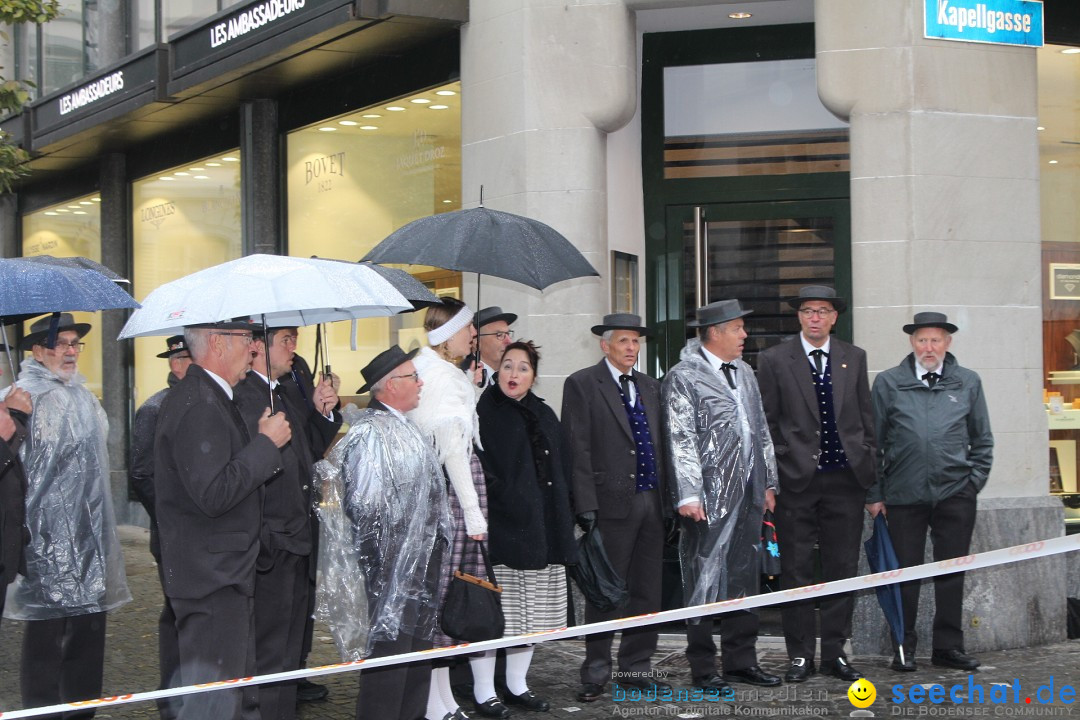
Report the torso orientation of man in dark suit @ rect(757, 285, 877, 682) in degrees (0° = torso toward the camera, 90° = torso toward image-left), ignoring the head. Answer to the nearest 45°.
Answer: approximately 0°

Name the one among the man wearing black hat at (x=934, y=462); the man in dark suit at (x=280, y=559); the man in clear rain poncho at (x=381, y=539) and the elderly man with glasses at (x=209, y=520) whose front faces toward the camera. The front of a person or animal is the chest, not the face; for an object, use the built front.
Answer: the man wearing black hat

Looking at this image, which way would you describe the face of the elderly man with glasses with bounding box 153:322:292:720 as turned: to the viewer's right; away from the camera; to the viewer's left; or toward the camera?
to the viewer's right

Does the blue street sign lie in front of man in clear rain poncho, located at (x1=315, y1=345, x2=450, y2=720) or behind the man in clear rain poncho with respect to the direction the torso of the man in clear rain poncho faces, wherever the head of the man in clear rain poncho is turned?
in front

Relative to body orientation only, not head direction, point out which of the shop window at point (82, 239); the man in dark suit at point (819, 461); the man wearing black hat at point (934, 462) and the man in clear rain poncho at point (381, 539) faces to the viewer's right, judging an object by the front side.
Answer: the man in clear rain poncho

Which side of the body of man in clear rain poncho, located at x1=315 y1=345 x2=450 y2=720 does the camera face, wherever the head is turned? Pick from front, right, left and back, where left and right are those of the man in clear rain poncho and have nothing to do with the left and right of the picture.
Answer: right

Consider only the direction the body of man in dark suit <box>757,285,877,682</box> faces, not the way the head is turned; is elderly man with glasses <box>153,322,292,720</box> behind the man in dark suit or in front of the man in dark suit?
in front

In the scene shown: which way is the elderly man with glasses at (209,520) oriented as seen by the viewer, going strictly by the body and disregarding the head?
to the viewer's right

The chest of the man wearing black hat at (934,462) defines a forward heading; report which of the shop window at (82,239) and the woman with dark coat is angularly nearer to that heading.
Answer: the woman with dark coat

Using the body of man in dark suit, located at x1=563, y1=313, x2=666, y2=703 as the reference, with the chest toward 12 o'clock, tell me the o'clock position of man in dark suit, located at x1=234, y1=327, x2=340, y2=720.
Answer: man in dark suit, located at x1=234, y1=327, x2=340, y2=720 is roughly at 3 o'clock from man in dark suit, located at x1=563, y1=313, x2=666, y2=703.
